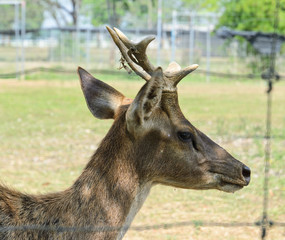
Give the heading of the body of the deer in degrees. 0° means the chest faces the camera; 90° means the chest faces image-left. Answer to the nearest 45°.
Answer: approximately 270°

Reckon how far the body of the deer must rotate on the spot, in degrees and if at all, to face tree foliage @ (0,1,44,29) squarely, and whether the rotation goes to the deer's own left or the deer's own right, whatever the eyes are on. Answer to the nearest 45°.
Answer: approximately 90° to the deer's own left

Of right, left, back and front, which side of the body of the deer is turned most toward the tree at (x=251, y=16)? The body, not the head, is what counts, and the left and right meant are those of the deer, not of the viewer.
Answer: left

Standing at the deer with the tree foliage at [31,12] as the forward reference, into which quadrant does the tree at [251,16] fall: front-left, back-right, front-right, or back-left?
front-right
